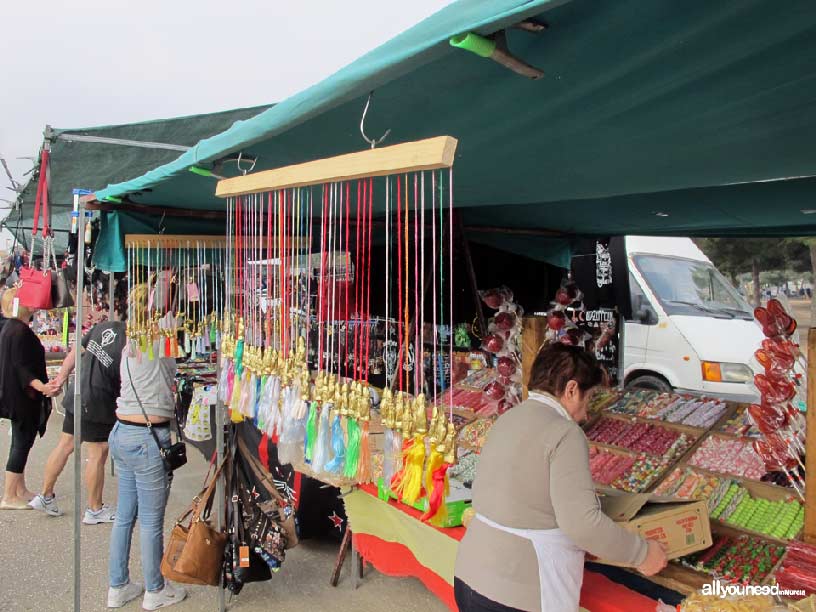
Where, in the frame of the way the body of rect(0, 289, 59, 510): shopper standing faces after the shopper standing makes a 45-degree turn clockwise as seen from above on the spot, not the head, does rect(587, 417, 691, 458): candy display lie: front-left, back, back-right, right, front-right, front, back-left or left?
front

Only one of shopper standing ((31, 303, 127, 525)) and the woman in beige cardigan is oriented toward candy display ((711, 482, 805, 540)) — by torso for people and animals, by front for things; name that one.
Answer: the woman in beige cardigan

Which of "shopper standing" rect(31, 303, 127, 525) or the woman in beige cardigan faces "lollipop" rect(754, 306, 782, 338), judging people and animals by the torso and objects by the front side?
the woman in beige cardigan

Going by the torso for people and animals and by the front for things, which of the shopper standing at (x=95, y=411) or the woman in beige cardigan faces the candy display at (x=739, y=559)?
the woman in beige cardigan

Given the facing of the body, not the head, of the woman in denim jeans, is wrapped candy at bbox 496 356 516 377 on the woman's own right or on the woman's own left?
on the woman's own right

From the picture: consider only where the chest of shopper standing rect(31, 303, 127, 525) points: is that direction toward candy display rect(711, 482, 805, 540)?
no

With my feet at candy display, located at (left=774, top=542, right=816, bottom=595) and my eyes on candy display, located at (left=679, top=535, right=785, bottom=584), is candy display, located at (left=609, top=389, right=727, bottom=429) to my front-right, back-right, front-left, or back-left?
front-right

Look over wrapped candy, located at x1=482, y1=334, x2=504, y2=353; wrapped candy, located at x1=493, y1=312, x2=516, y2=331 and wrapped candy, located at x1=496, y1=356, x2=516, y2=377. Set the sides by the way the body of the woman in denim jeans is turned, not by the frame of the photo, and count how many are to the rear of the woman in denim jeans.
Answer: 0

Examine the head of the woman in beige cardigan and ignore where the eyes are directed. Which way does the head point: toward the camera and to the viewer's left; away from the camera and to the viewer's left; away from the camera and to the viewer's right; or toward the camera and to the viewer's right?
away from the camera and to the viewer's right

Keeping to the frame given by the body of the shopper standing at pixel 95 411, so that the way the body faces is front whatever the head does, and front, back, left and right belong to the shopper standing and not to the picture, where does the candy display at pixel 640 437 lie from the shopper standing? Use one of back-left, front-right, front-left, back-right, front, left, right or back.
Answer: right

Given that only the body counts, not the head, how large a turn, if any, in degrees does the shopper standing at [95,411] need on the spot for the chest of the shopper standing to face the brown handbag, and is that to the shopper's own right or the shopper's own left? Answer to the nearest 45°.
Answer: approximately 135° to the shopper's own right

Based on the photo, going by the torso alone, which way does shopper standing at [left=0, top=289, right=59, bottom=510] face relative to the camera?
to the viewer's right

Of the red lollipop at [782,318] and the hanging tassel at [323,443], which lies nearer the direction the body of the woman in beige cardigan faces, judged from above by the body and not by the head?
the red lollipop

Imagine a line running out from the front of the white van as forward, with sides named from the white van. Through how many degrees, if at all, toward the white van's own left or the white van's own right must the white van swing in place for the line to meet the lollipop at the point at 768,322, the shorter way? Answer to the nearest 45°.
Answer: approximately 45° to the white van's own right

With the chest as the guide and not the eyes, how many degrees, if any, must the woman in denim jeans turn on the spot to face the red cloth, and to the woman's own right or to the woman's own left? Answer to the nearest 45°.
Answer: approximately 90° to the woman's own right

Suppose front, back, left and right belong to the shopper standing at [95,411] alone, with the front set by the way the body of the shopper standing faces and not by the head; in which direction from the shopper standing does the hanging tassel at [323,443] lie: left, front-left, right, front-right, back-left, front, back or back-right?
back-right

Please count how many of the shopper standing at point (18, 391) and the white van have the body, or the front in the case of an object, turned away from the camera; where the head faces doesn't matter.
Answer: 0

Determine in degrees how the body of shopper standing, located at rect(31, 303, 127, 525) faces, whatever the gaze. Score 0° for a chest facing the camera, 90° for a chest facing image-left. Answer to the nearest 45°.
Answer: approximately 225°

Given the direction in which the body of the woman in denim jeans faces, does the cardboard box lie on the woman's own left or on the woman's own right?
on the woman's own right

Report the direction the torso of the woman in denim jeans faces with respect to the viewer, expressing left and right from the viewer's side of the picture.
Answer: facing away from the viewer and to the right of the viewer

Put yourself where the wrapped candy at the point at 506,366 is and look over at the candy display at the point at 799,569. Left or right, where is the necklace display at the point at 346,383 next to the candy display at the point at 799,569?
right

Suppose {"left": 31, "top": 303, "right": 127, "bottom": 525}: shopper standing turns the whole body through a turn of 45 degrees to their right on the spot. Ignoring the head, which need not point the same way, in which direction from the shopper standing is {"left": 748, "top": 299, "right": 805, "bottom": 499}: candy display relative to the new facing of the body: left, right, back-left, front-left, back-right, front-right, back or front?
front-right
